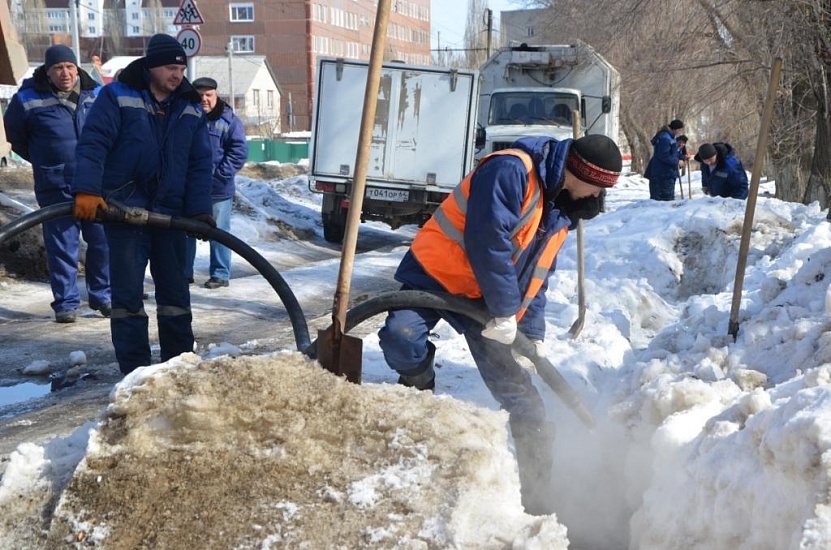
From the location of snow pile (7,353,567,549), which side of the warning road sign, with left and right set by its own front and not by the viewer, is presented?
front

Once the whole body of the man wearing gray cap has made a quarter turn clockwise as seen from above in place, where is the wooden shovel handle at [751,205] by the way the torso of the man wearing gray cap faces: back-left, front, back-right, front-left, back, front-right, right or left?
back

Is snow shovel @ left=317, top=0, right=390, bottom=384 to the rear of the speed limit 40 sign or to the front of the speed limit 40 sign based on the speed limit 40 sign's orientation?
to the front

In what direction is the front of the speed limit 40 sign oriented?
toward the camera

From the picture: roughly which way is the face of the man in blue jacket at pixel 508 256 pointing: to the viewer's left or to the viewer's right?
to the viewer's right

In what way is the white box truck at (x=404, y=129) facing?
away from the camera

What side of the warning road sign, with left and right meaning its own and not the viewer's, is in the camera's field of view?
front

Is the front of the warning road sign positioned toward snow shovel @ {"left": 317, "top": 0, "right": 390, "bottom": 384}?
yes

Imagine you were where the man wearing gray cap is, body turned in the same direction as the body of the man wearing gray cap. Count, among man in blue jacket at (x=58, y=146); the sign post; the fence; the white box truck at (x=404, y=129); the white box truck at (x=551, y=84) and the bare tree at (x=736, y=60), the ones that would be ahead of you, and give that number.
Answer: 1

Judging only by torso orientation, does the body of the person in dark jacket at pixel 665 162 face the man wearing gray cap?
no

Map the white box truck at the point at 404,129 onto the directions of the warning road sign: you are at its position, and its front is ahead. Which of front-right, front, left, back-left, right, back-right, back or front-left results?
front

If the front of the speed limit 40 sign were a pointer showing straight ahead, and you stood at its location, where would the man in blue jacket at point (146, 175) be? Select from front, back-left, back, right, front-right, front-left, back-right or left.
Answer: front

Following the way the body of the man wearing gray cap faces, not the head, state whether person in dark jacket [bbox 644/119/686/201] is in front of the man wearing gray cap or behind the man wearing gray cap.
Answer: behind

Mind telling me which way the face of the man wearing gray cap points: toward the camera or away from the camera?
toward the camera

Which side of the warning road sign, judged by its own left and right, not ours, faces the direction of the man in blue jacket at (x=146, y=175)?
front

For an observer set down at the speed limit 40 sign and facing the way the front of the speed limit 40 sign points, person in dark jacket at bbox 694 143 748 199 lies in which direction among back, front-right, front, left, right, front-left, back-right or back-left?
left

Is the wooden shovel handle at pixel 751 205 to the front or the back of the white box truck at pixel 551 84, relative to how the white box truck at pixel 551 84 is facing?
to the front

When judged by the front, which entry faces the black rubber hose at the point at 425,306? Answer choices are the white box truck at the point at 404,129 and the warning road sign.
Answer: the warning road sign

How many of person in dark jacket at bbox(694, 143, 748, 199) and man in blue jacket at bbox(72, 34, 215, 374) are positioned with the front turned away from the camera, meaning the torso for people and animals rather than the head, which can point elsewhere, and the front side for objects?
0
